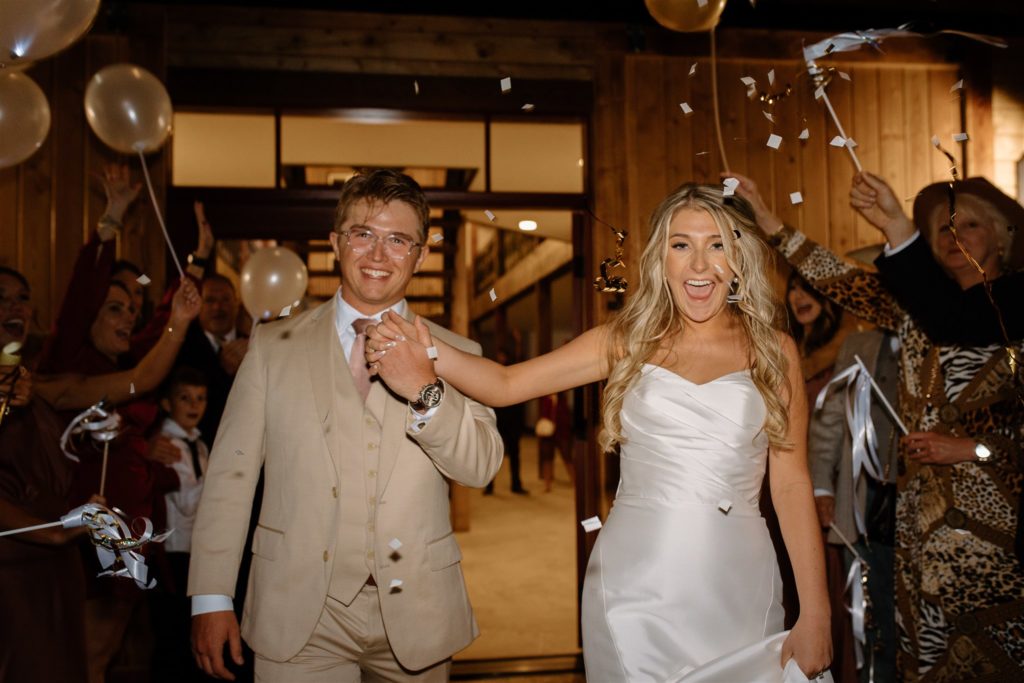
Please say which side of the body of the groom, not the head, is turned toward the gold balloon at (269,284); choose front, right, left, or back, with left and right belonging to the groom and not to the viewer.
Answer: back

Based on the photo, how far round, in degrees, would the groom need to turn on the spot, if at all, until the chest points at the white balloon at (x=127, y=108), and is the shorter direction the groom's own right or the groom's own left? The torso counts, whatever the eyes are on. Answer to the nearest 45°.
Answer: approximately 135° to the groom's own right

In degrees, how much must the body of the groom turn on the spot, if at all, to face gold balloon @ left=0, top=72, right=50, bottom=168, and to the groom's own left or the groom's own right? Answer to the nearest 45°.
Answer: approximately 135° to the groom's own right

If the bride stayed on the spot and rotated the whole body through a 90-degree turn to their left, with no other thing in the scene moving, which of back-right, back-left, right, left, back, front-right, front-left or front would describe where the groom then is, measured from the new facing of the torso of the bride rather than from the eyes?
back

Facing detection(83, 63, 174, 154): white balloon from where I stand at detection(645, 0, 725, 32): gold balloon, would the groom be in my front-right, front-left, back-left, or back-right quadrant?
front-left

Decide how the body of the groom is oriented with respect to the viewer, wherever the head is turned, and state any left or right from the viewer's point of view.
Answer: facing the viewer

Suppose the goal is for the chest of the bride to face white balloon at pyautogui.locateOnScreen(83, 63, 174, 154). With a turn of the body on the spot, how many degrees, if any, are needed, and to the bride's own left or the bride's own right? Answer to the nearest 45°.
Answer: approximately 135° to the bride's own right

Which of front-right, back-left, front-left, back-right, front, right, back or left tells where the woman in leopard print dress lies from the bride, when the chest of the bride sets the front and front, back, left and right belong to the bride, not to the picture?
back-left

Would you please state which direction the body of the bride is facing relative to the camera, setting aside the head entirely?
toward the camera
